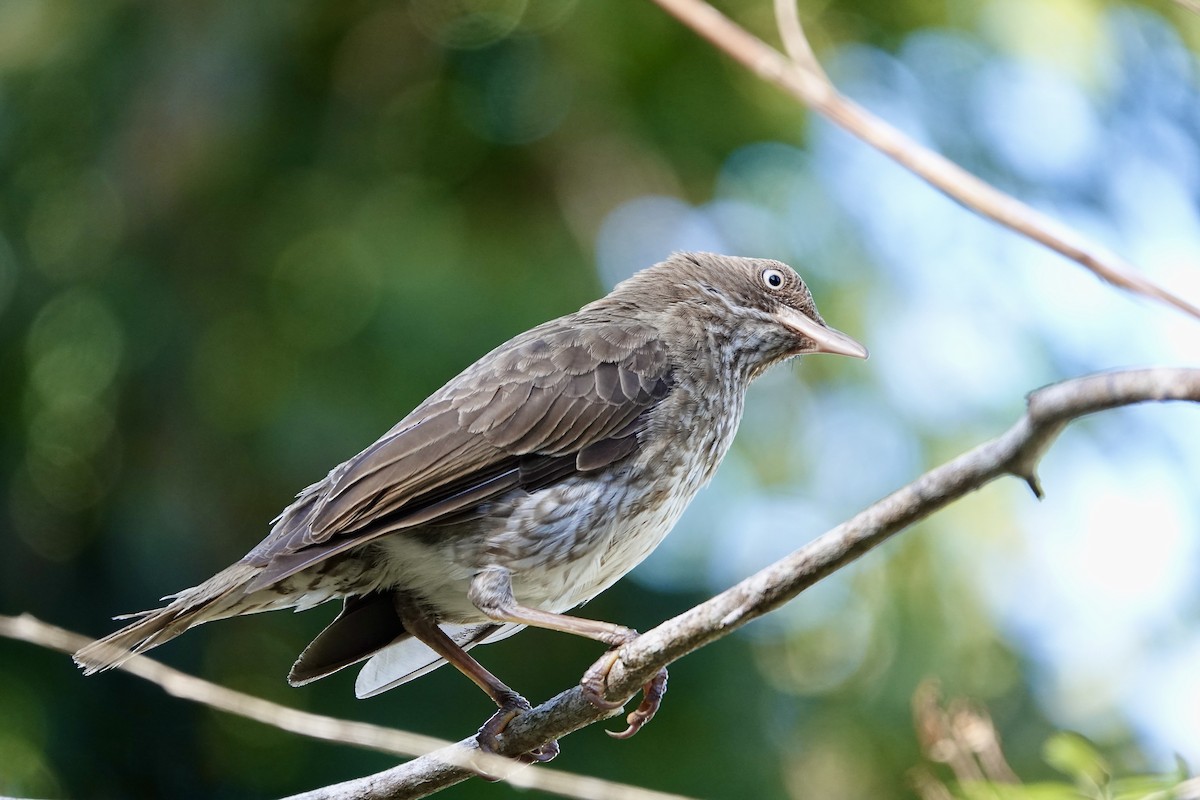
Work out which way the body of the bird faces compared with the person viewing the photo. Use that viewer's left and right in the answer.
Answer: facing to the right of the viewer

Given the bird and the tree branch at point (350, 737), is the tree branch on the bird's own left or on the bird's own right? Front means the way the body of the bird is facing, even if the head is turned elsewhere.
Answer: on the bird's own right

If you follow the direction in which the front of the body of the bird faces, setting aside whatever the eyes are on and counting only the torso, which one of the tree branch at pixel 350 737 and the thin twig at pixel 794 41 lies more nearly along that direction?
the thin twig

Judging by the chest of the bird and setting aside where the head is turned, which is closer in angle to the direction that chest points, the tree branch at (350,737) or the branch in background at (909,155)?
the branch in background
